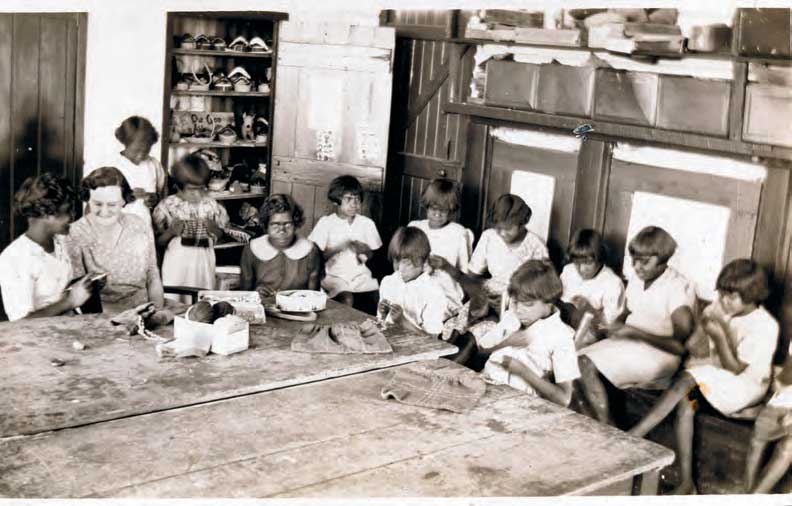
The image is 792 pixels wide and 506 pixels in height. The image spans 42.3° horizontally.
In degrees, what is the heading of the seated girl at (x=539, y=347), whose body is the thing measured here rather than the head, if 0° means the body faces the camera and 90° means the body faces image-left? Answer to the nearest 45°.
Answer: approximately 45°

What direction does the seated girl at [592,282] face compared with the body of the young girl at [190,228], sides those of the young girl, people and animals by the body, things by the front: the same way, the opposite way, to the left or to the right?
to the right

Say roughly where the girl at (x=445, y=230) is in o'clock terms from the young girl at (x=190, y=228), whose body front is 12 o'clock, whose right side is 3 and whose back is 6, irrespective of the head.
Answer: The girl is roughly at 9 o'clock from the young girl.

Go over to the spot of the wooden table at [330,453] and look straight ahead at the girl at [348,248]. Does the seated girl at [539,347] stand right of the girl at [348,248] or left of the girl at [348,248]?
right

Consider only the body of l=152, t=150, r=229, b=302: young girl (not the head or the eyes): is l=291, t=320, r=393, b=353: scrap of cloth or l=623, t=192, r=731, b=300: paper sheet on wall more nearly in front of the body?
the scrap of cloth
